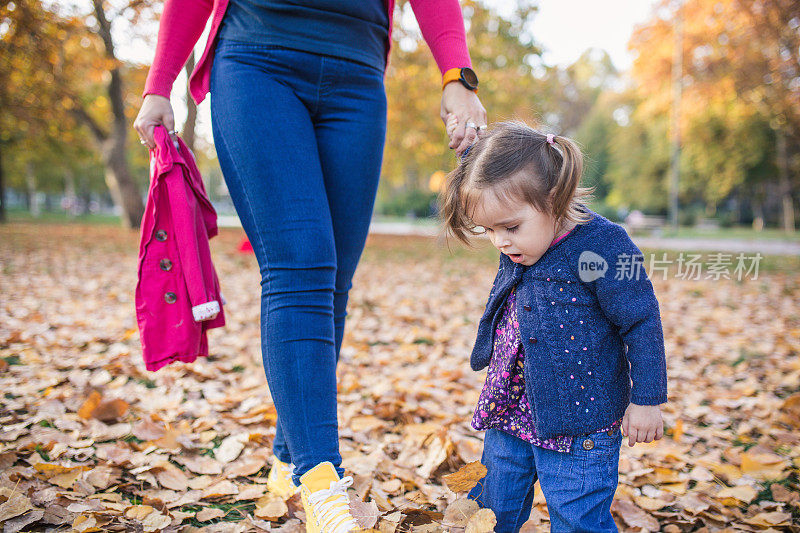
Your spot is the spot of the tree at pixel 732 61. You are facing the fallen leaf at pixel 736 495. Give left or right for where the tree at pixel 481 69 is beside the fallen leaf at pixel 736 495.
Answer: right

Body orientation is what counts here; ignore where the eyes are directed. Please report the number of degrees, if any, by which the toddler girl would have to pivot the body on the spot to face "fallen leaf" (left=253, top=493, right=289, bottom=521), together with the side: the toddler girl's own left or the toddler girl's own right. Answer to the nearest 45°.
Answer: approximately 45° to the toddler girl's own right

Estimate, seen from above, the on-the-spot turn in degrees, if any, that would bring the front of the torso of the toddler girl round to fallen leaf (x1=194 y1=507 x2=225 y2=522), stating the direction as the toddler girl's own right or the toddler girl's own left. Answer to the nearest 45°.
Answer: approximately 45° to the toddler girl's own right

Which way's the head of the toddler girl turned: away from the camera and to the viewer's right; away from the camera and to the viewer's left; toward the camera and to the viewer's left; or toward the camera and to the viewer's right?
toward the camera and to the viewer's left

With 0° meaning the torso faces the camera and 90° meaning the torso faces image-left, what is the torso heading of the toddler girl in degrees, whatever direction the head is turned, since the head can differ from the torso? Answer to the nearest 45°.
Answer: approximately 45°

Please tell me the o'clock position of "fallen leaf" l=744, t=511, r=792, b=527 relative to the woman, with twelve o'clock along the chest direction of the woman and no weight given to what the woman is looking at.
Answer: The fallen leaf is roughly at 9 o'clock from the woman.

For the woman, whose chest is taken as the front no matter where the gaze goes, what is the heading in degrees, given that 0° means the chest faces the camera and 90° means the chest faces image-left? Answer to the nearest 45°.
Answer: approximately 0°

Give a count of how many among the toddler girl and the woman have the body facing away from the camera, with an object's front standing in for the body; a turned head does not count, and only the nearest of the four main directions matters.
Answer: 0
